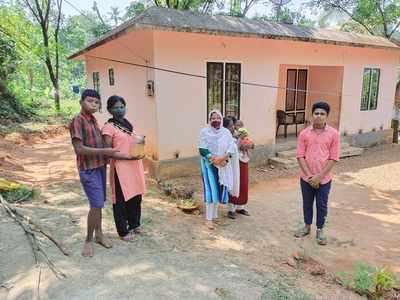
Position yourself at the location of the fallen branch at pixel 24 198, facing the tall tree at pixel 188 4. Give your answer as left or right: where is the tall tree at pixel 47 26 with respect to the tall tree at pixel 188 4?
left

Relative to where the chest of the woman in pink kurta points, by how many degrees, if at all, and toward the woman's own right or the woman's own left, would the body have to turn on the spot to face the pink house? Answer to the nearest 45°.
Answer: approximately 90° to the woman's own left

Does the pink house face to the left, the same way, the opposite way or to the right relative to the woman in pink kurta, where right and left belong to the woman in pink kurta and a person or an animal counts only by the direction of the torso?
the same way

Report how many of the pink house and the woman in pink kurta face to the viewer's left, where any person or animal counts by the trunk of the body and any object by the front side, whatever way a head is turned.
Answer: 0

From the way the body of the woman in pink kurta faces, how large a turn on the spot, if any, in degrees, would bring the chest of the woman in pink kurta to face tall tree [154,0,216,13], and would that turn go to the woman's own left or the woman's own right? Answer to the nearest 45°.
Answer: approximately 135° to the woman's own left

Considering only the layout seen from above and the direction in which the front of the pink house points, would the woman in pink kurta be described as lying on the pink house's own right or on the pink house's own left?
on the pink house's own right

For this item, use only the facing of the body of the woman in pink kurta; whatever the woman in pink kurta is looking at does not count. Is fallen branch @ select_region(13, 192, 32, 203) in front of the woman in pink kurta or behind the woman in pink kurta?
behind

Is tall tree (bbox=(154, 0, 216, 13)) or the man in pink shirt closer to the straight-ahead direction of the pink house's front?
the man in pink shirt

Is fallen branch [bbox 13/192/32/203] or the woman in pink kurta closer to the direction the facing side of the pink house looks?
the woman in pink kurta

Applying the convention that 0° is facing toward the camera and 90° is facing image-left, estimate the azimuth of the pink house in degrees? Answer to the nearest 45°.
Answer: approximately 315°

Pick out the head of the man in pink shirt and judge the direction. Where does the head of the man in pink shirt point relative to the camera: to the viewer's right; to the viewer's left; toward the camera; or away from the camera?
toward the camera

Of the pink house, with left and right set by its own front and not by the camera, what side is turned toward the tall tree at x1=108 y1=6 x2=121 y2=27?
back

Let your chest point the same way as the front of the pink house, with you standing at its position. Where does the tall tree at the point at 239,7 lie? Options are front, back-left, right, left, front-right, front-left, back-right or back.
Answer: back-left
